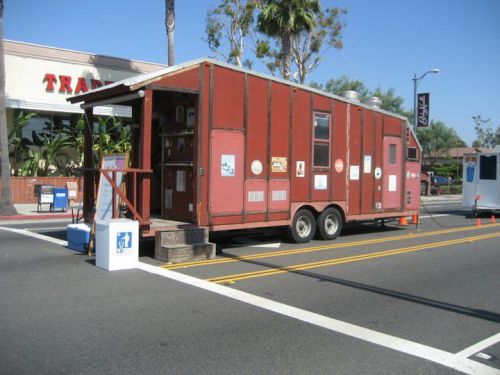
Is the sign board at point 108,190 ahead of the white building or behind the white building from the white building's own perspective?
ahead

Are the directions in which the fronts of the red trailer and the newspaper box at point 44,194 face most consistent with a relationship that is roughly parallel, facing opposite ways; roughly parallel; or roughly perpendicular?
roughly perpendicular

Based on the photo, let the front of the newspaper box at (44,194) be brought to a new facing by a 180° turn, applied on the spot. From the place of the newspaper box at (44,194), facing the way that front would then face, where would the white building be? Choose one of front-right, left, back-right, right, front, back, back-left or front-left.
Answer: front

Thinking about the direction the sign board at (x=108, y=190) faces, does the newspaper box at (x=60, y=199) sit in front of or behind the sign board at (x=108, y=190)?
behind

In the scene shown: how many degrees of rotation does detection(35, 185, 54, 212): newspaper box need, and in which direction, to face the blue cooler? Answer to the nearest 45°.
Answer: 0° — it already faces it

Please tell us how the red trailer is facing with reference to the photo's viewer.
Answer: facing away from the viewer and to the right of the viewer

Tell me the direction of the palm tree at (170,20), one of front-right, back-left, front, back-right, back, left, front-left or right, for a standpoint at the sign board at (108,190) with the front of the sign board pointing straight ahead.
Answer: back

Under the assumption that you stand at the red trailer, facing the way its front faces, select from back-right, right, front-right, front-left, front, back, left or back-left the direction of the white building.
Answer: left

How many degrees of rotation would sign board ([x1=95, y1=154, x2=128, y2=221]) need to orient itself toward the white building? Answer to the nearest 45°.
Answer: approximately 180°

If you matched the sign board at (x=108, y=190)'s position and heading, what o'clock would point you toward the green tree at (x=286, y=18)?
The green tree is roughly at 7 o'clock from the sign board.

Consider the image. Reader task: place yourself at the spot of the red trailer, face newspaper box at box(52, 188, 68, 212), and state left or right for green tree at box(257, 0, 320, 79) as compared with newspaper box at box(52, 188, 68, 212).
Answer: right
